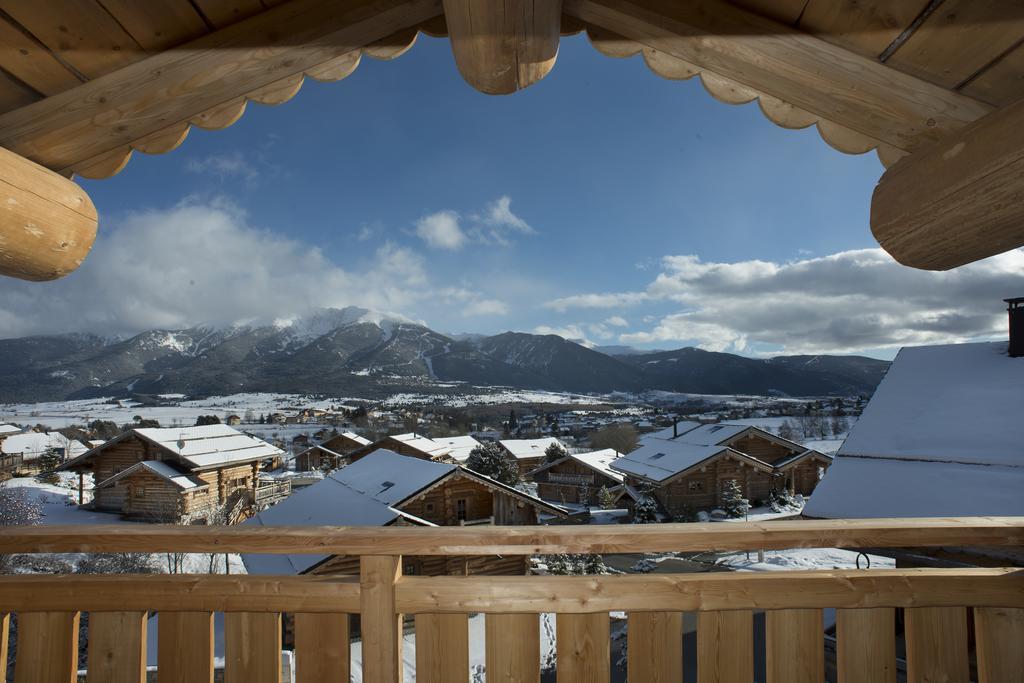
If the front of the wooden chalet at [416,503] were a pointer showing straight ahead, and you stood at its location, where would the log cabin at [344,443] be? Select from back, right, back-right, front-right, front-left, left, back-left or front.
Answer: back-left

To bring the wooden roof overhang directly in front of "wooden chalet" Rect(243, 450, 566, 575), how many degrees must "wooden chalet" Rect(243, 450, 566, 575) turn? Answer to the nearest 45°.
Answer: approximately 45° to its right

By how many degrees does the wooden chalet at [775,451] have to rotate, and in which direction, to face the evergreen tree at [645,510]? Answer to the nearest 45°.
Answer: approximately 90° to its right

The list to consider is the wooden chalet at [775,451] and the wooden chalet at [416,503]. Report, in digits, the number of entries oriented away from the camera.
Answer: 0

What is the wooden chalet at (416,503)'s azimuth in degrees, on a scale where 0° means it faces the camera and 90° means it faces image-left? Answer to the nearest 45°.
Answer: approximately 315°

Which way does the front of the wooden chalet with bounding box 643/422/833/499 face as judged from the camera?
facing the viewer and to the right of the viewer

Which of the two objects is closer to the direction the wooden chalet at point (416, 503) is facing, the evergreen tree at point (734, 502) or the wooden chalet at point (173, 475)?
the evergreen tree

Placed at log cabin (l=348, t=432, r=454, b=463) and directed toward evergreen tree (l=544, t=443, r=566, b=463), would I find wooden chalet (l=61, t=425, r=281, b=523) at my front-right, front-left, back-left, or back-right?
back-right

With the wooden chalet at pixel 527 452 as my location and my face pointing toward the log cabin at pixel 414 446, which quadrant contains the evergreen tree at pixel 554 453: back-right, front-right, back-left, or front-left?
back-left

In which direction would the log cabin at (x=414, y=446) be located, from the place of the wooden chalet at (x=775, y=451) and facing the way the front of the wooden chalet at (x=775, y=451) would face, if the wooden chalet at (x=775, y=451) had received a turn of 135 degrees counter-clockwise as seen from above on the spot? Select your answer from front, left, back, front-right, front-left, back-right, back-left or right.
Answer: left

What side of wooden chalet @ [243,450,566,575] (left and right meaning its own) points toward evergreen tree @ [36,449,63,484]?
back
